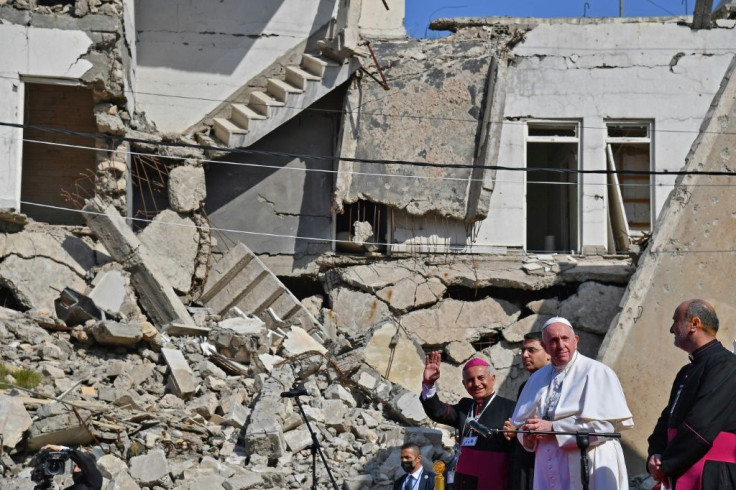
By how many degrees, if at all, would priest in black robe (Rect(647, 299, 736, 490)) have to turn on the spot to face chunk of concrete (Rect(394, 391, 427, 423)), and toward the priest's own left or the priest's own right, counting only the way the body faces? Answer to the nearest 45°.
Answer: approximately 45° to the priest's own right

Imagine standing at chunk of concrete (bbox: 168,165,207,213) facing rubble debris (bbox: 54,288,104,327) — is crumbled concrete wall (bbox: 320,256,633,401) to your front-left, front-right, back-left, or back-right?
back-left

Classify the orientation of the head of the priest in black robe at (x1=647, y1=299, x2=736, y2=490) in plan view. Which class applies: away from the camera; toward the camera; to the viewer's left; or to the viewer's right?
to the viewer's left

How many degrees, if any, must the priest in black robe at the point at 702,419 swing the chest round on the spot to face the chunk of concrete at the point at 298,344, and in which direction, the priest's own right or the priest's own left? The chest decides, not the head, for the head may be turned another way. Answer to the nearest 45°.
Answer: approximately 45° to the priest's own right

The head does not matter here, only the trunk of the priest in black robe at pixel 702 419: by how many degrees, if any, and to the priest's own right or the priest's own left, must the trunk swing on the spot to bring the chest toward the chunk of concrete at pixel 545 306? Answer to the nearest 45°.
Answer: approximately 90° to the priest's own right

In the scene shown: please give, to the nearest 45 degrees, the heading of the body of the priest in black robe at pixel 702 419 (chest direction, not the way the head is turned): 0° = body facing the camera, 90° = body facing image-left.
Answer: approximately 90°

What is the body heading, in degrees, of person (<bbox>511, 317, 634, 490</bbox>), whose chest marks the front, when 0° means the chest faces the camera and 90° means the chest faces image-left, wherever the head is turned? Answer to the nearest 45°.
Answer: approximately 45°

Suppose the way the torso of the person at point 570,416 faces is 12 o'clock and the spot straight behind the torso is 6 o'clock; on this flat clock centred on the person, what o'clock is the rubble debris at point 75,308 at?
The rubble debris is roughly at 3 o'clock from the person.

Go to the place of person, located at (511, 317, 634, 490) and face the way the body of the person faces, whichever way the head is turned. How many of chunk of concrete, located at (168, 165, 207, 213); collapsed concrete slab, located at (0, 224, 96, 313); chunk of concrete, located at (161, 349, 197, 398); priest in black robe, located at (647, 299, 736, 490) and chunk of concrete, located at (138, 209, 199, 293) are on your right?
4

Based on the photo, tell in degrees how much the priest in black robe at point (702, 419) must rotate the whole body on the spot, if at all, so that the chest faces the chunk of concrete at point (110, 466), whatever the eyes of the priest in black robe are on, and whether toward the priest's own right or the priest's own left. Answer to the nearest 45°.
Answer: approximately 45° to the priest's own right

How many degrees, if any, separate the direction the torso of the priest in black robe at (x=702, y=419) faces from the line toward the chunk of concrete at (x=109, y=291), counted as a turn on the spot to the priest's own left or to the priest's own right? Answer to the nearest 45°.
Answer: approximately 45° to the priest's own right

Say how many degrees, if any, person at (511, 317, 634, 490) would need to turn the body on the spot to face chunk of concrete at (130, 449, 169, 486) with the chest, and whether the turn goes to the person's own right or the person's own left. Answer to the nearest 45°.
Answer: approximately 90° to the person's own right
